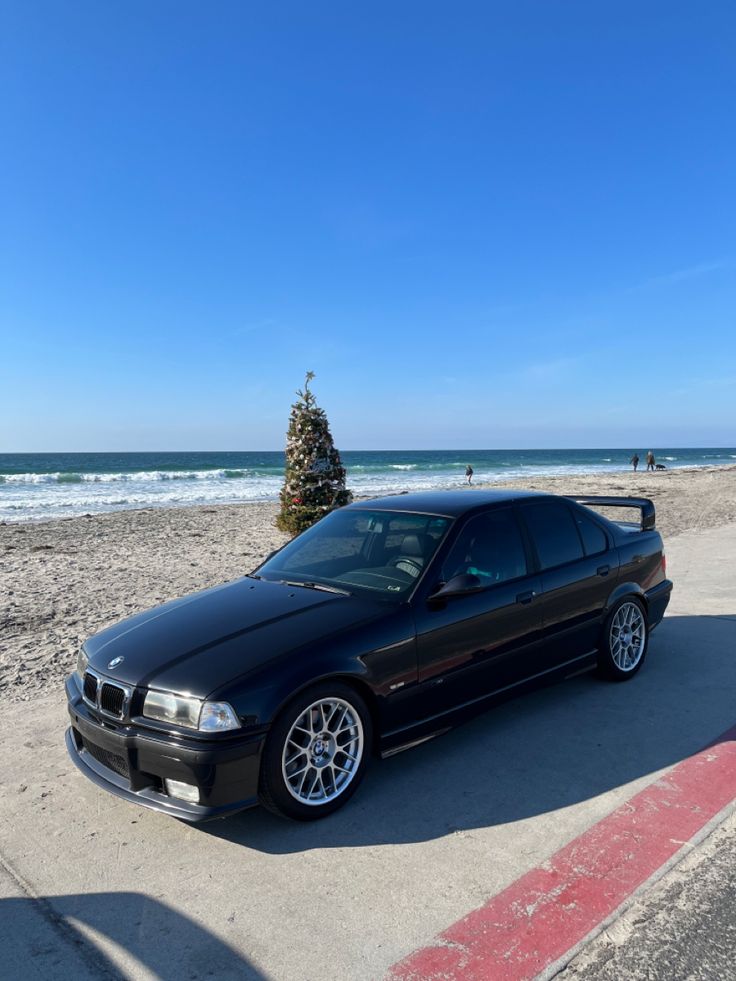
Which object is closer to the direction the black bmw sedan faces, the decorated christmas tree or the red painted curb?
the red painted curb

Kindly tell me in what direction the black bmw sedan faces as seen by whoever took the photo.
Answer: facing the viewer and to the left of the viewer

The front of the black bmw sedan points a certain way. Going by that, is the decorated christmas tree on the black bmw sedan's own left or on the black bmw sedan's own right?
on the black bmw sedan's own right

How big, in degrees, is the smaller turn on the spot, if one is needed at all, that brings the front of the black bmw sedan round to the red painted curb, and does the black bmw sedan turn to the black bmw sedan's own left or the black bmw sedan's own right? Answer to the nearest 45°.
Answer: approximately 90° to the black bmw sedan's own left

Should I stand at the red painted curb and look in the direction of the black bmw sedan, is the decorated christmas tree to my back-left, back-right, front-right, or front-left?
front-right

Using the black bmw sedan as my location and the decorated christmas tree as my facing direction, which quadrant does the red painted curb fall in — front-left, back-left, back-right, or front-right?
back-right

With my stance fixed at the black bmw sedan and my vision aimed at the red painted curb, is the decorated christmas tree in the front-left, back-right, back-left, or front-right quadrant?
back-left
